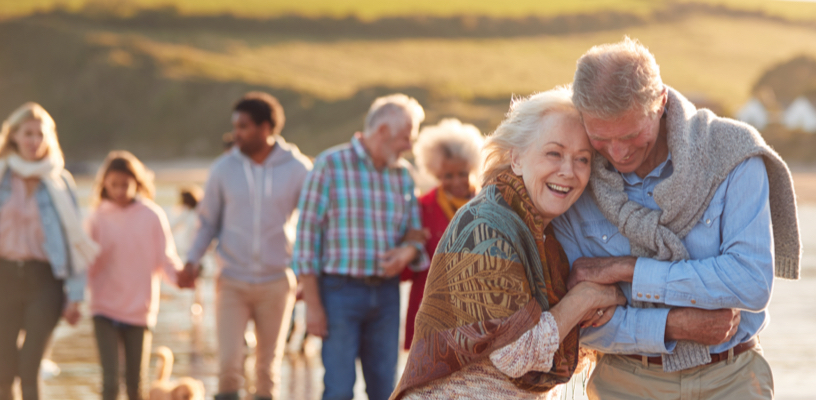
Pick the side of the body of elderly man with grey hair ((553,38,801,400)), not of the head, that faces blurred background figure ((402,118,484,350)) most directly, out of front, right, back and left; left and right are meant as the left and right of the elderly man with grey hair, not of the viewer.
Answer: right

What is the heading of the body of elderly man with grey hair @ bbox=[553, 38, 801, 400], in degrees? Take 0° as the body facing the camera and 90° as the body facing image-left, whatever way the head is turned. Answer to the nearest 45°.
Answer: approximately 45°

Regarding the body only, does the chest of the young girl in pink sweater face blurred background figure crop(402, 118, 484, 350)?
no

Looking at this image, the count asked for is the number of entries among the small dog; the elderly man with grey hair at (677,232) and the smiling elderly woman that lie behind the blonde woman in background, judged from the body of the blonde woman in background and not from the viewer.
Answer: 0

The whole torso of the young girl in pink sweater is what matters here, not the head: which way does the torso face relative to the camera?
toward the camera

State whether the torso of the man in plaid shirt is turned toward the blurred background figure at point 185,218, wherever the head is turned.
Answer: no

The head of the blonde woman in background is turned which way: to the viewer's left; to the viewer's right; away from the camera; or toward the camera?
toward the camera

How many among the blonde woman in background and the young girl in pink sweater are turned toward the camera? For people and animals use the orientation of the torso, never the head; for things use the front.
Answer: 2

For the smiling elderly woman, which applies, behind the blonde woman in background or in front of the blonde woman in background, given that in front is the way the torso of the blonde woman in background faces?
in front

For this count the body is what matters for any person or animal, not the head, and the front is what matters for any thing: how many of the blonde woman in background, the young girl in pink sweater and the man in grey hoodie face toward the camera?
3

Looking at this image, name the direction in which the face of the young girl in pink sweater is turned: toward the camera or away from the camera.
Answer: toward the camera

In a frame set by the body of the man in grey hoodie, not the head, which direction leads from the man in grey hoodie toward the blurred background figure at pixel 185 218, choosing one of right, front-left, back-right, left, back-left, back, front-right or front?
back

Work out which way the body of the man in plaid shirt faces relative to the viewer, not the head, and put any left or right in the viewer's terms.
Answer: facing the viewer and to the right of the viewer

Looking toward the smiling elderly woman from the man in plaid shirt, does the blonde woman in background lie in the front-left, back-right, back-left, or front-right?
back-right

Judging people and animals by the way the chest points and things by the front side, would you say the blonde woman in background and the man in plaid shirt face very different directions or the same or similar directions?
same or similar directions
